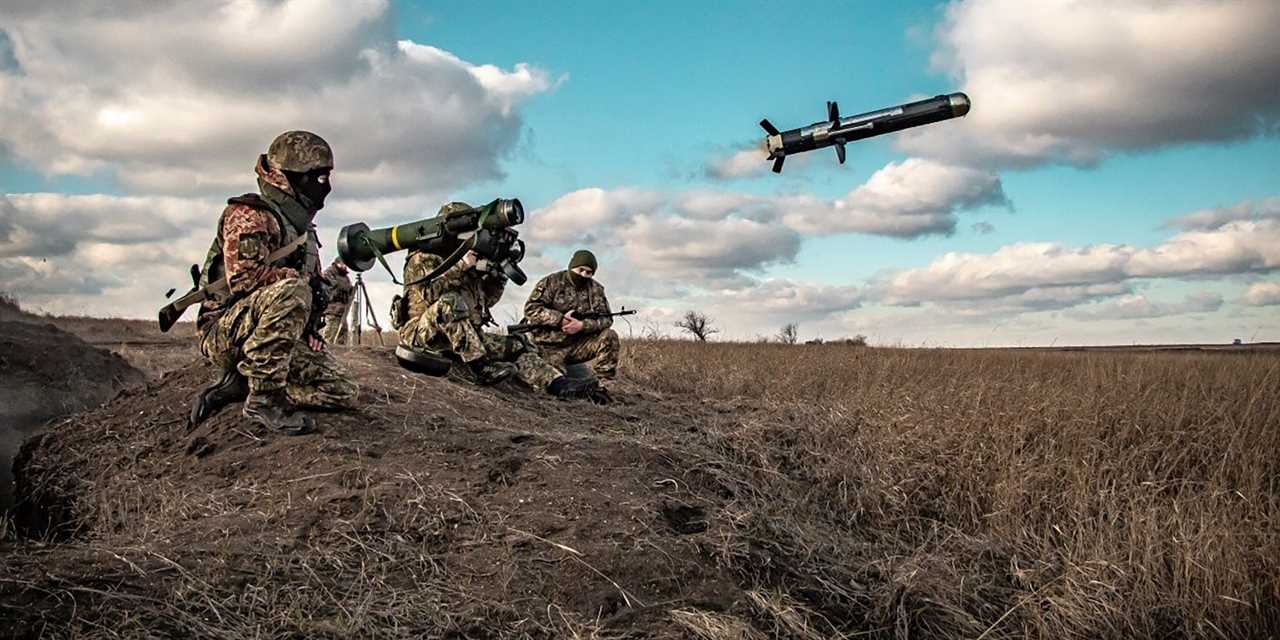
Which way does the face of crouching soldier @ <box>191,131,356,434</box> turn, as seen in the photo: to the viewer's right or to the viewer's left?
to the viewer's right

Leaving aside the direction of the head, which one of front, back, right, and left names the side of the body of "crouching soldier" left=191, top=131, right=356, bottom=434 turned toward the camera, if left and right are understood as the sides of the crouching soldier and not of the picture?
right

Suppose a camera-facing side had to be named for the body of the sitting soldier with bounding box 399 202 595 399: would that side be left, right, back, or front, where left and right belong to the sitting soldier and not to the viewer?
right

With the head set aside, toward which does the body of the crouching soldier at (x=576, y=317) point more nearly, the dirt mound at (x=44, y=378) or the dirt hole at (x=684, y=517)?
the dirt hole

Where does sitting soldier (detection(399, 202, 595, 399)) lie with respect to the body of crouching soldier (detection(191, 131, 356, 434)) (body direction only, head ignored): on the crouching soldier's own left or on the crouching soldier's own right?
on the crouching soldier's own left

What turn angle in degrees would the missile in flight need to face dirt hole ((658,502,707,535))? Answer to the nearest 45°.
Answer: approximately 90° to its right

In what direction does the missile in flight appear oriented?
to the viewer's right

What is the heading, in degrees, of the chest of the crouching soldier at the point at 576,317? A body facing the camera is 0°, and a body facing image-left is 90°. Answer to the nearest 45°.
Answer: approximately 315°

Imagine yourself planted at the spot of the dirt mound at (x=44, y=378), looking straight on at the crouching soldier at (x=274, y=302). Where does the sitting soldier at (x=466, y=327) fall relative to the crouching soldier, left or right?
left

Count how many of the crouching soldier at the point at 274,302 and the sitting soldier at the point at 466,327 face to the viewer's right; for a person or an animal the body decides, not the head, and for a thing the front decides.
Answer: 2

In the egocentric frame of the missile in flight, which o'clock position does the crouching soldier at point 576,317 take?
The crouching soldier is roughly at 6 o'clock from the missile in flight.
